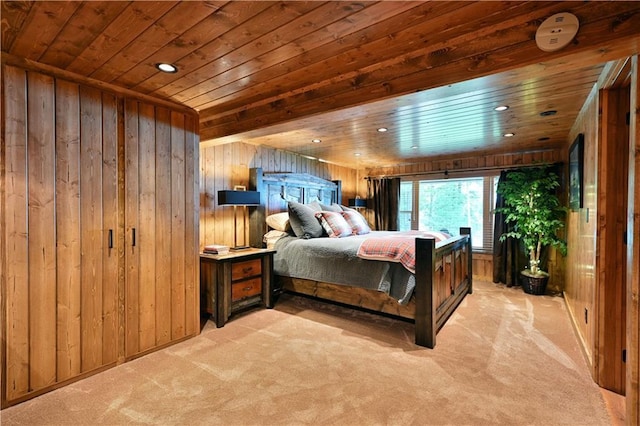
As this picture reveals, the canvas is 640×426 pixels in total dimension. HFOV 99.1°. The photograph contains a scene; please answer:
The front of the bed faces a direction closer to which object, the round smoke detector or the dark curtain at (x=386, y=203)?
the round smoke detector

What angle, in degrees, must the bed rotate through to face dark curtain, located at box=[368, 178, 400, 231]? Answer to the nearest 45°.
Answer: approximately 135° to its left

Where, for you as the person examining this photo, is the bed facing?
facing the viewer and to the right of the viewer

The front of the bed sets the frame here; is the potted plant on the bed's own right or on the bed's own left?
on the bed's own left

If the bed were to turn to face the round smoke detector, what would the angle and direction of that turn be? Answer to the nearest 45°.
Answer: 0° — it already faces it

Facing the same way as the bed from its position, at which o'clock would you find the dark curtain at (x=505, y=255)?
The dark curtain is roughly at 9 o'clock from the bed.
